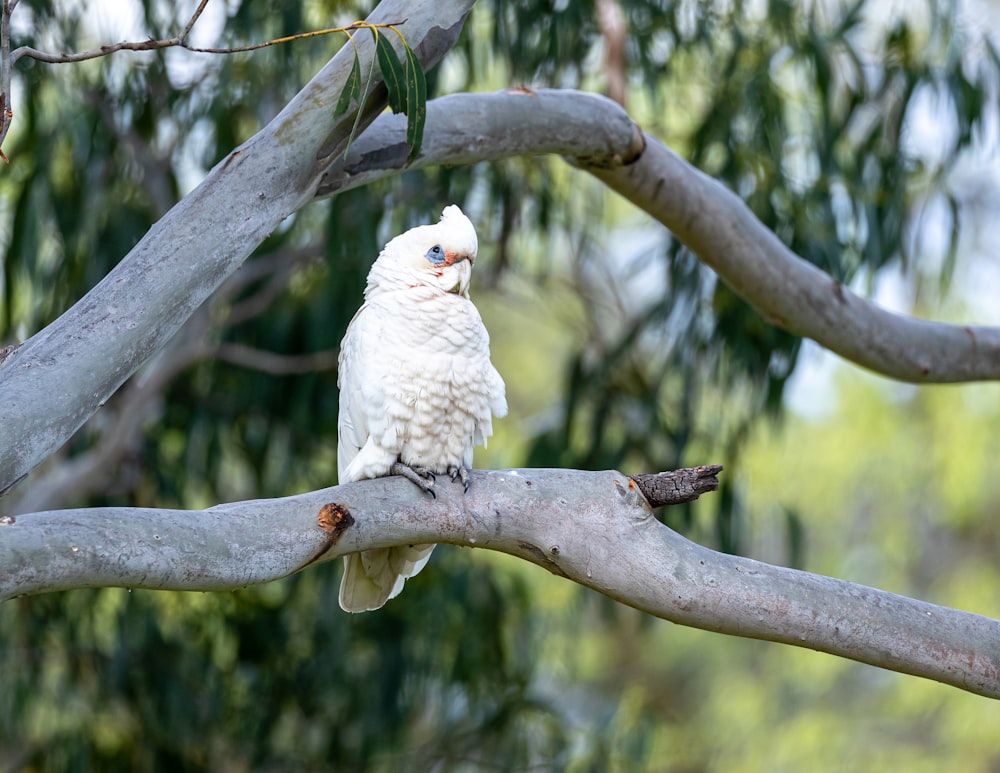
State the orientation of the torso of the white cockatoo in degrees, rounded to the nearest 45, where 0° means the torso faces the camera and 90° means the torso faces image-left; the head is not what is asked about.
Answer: approximately 315°
